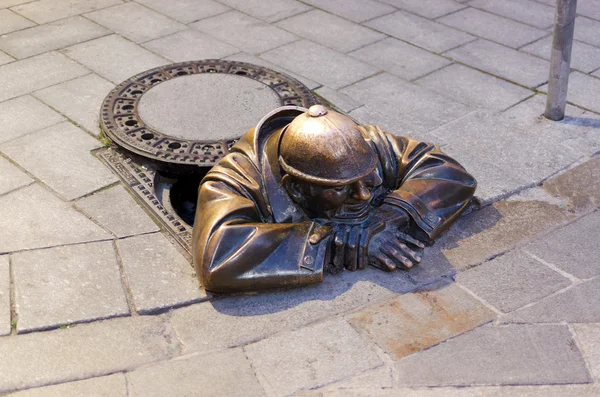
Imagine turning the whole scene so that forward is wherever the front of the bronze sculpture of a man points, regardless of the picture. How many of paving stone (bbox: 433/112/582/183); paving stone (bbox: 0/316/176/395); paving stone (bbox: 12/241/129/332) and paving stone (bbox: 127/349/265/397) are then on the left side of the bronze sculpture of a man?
1

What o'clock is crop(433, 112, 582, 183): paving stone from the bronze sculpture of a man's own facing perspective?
The paving stone is roughly at 9 o'clock from the bronze sculpture of a man.

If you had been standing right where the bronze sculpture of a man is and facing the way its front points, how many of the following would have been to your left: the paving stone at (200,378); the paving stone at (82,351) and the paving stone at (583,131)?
1

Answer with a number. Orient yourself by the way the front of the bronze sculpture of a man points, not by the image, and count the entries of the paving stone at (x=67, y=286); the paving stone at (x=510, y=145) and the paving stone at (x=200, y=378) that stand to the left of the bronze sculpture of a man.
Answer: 1

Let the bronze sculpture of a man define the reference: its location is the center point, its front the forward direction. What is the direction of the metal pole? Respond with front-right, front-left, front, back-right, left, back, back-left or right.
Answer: left

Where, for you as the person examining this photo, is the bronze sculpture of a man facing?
facing the viewer and to the right of the viewer

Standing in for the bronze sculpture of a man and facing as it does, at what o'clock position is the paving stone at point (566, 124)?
The paving stone is roughly at 9 o'clock from the bronze sculpture of a man.

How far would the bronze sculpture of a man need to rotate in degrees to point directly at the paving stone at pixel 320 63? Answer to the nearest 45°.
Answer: approximately 135° to its left

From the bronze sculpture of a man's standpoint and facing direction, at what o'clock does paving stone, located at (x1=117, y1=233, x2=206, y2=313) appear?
The paving stone is roughly at 4 o'clock from the bronze sculpture of a man.

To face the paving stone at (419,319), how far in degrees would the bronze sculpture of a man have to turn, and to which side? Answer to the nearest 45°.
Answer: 0° — it already faces it

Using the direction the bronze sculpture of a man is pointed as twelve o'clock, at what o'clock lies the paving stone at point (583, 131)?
The paving stone is roughly at 9 o'clock from the bronze sculpture of a man.

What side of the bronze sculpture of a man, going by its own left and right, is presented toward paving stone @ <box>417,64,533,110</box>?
left

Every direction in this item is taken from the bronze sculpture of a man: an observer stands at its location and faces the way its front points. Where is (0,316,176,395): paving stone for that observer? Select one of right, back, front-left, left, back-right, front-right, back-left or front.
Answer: right
